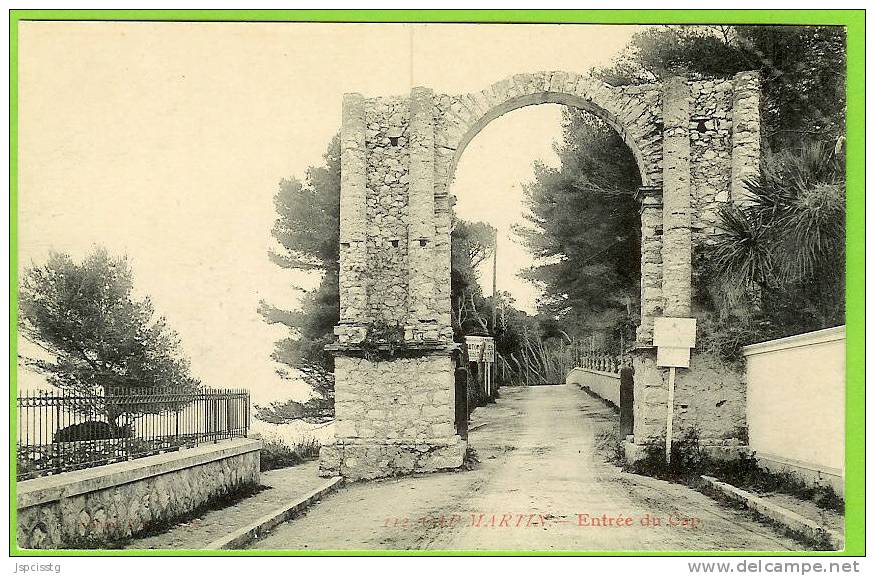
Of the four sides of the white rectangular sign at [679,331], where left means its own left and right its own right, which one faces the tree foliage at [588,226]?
back

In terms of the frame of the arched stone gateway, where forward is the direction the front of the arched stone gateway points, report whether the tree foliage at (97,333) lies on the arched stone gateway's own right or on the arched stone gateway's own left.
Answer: on the arched stone gateway's own right

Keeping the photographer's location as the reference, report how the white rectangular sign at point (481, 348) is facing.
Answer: facing the viewer

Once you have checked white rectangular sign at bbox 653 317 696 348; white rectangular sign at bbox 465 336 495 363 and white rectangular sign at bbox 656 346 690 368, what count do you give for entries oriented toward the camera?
3

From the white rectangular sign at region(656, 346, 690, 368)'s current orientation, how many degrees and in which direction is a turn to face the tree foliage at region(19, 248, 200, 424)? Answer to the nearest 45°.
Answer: approximately 90° to its right

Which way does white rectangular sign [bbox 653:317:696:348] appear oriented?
toward the camera

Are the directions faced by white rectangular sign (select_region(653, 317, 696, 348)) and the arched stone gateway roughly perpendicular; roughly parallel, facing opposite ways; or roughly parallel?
roughly parallel

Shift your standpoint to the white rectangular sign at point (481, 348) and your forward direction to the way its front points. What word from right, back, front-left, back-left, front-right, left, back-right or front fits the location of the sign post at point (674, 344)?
front
